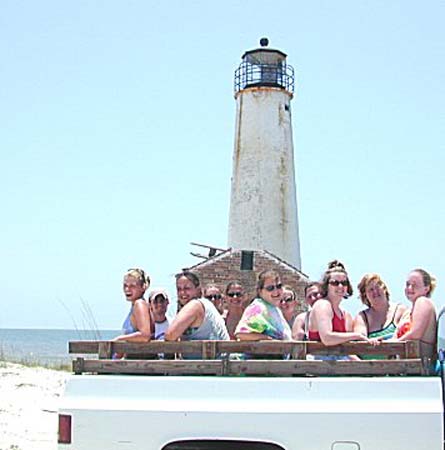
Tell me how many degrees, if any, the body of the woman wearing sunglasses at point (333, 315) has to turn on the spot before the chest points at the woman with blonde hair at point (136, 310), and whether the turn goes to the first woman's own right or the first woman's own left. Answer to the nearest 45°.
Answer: approximately 135° to the first woman's own right

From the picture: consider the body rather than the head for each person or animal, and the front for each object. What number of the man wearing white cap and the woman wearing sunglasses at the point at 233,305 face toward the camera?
2

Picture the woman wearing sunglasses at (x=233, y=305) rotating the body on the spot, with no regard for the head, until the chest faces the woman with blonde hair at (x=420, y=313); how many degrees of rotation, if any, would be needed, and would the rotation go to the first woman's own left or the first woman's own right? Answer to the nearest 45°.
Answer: approximately 45° to the first woman's own left

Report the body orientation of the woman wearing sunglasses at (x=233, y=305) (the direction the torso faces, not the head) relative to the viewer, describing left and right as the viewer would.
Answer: facing the viewer

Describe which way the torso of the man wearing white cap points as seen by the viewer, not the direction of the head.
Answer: toward the camera

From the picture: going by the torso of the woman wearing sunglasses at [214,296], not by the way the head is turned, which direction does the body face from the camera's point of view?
toward the camera

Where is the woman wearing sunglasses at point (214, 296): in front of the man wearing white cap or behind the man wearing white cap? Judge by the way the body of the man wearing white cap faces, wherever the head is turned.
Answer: behind

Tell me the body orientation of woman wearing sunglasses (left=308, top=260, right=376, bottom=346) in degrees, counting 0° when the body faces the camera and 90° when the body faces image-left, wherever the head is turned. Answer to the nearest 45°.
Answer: approximately 315°

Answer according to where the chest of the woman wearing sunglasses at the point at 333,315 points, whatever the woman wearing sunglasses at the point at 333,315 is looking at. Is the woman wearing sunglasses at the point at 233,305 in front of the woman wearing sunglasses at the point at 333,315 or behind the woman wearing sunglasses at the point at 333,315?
behind
